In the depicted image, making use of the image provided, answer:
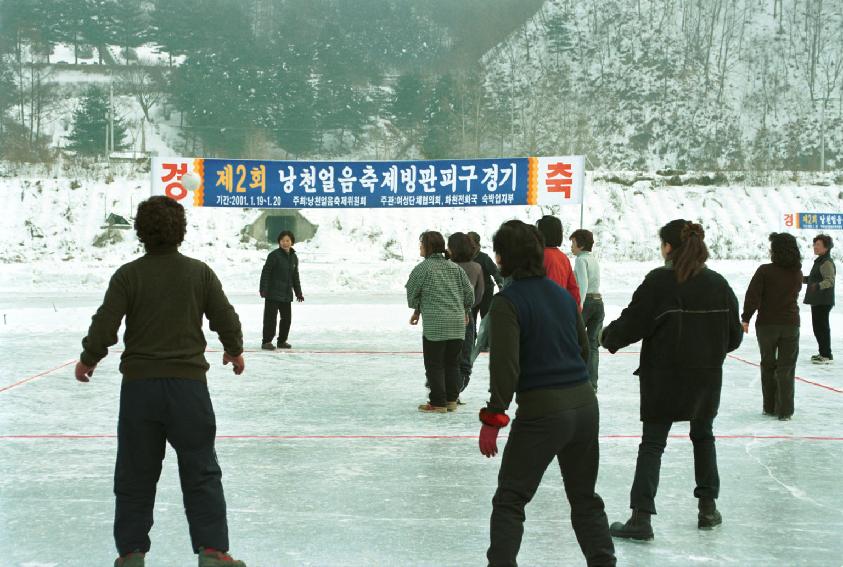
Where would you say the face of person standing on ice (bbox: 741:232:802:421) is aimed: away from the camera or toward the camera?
away from the camera

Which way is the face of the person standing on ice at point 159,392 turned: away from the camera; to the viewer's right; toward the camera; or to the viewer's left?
away from the camera

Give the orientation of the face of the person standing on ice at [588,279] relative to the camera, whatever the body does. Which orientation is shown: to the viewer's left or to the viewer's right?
to the viewer's left

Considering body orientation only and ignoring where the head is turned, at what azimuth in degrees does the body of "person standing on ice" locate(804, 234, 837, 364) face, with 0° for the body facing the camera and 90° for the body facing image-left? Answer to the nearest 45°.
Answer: approximately 90°

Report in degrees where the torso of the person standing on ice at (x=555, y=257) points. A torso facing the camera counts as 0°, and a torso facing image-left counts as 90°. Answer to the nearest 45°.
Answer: approximately 135°

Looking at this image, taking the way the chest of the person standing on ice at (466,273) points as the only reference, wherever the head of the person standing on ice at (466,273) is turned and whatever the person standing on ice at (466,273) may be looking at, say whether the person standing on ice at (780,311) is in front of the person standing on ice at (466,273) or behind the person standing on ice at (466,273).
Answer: behind

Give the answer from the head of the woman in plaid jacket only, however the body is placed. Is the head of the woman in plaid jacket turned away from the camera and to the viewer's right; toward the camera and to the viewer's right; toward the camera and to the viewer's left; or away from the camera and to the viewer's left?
away from the camera and to the viewer's left

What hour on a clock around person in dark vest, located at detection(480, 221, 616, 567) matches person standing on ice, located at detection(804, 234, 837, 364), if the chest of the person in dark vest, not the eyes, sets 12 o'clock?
The person standing on ice is roughly at 2 o'clock from the person in dark vest.

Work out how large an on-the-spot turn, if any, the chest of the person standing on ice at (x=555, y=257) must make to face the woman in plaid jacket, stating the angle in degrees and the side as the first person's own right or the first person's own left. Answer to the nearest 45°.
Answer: approximately 45° to the first person's own left

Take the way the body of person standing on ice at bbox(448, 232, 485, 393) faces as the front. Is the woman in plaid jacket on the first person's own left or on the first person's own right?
on the first person's own left
